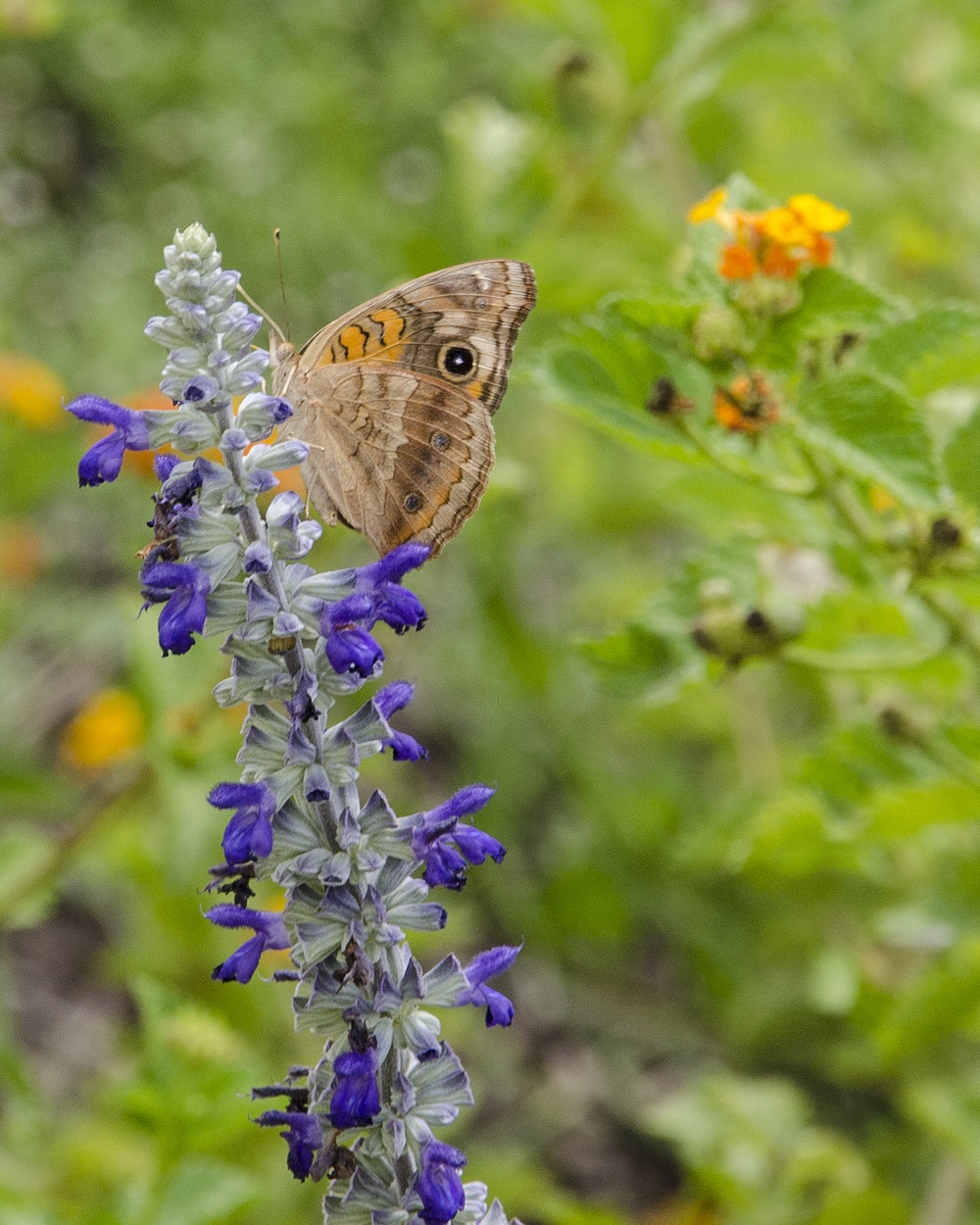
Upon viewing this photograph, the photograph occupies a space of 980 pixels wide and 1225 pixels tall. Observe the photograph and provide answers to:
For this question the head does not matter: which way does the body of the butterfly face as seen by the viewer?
to the viewer's left

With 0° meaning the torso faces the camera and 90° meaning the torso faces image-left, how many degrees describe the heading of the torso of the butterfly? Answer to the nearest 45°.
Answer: approximately 90°
